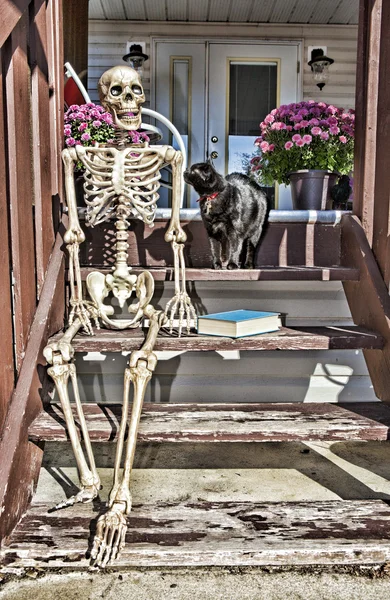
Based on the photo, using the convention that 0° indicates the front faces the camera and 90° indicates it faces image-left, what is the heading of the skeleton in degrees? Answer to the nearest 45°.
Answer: approximately 0°

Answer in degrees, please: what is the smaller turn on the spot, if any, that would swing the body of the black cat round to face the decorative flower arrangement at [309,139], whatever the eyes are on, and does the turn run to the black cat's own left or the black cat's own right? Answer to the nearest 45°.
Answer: approximately 180°

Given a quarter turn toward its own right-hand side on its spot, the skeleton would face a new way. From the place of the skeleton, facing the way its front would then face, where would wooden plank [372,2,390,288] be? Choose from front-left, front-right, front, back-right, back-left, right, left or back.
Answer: back

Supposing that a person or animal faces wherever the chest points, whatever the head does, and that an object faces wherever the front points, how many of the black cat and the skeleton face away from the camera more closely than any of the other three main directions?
0

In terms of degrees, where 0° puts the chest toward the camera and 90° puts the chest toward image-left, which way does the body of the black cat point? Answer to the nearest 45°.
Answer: approximately 45°
